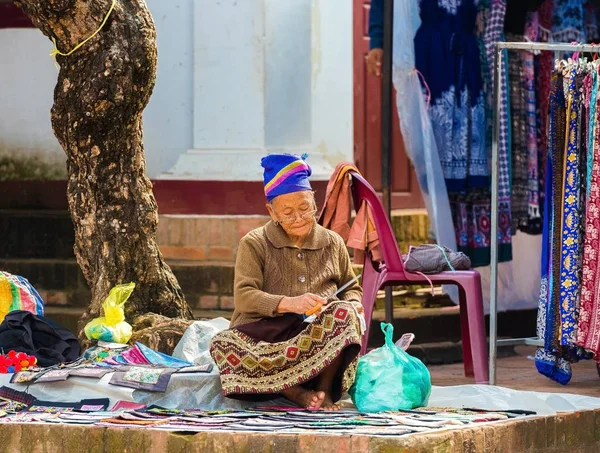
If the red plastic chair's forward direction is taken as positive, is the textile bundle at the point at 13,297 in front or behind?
behind

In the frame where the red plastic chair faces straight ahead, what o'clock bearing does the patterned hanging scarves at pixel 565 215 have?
The patterned hanging scarves is roughly at 12 o'clock from the red plastic chair.

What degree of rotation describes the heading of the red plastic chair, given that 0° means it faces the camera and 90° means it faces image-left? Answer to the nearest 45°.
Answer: approximately 270°

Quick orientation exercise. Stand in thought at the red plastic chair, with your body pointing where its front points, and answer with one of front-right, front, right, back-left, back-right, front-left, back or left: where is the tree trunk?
back

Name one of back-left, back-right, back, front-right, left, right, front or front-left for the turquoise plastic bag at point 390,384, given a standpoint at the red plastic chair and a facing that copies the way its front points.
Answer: right

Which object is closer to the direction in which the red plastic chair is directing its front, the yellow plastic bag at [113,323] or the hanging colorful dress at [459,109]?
the hanging colorful dress

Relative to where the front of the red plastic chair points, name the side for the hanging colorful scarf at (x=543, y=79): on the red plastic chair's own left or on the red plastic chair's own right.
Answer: on the red plastic chair's own left

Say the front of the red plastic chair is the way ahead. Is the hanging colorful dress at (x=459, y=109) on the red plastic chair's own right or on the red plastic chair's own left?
on the red plastic chair's own left

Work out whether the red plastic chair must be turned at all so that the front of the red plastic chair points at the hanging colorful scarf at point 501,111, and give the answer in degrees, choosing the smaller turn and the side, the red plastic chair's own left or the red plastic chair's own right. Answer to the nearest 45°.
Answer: approximately 45° to the red plastic chair's own left

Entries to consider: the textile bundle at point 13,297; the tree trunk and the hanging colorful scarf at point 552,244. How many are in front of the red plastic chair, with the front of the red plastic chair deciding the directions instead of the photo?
1
